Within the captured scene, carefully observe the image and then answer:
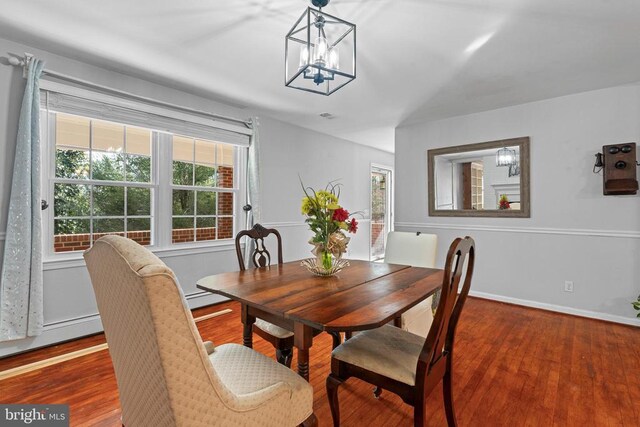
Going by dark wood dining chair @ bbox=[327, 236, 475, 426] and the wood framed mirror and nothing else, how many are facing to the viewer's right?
0

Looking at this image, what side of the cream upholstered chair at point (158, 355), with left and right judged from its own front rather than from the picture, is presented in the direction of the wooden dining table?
front

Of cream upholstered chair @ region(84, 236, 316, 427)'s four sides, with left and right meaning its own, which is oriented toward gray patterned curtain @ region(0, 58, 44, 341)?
left

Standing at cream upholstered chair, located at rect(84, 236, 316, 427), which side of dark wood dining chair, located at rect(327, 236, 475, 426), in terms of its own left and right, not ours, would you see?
left

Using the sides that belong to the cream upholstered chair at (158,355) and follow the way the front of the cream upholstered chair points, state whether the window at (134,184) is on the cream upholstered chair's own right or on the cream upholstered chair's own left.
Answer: on the cream upholstered chair's own left

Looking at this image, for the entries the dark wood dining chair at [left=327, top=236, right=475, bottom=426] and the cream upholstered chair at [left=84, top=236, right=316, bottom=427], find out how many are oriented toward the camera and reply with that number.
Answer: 0

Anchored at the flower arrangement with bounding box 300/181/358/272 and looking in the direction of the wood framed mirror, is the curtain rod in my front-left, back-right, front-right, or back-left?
back-left

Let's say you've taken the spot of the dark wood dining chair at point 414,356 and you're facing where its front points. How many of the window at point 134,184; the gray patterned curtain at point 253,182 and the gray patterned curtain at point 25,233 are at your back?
0

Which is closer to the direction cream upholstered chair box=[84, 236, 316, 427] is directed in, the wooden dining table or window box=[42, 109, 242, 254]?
the wooden dining table

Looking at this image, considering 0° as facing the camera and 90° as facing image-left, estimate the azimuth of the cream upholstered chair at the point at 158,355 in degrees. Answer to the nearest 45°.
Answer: approximately 225°

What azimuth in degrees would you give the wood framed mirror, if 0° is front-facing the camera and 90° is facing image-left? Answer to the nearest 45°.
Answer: approximately 45°

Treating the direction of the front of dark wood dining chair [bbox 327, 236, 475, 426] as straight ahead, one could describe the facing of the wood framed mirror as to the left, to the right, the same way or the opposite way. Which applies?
to the left

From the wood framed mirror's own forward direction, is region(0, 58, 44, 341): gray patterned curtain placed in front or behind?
in front

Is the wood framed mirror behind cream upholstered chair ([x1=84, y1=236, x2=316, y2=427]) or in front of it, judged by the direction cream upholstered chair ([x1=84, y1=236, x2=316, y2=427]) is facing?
in front

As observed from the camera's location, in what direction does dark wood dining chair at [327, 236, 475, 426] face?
facing away from the viewer and to the left of the viewer

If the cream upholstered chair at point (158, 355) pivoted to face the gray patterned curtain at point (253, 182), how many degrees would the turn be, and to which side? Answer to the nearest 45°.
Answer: approximately 45° to its left
